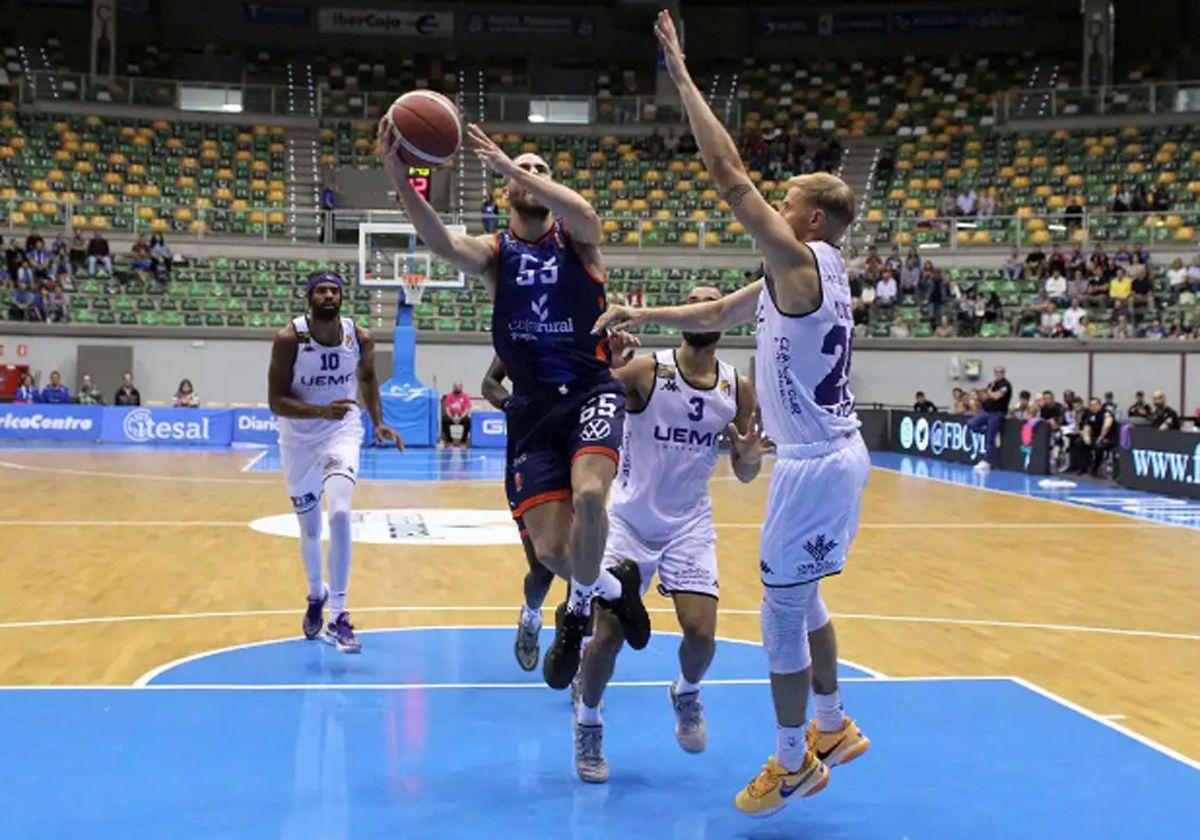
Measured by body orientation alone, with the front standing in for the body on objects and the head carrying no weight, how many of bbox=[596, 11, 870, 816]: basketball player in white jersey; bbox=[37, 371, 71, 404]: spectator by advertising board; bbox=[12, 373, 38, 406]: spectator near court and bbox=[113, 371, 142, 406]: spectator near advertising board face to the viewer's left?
1

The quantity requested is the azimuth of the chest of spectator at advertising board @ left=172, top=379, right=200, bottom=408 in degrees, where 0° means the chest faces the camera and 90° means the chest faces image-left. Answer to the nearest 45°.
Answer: approximately 0°

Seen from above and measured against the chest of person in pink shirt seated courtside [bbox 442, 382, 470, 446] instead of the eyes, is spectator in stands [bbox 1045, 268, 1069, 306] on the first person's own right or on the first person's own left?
on the first person's own left

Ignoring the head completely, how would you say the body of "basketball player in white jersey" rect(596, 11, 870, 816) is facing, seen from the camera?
to the viewer's left

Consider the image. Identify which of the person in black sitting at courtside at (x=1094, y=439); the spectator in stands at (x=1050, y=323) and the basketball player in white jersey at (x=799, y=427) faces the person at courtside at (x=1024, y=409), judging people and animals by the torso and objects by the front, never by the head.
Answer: the spectator in stands at (x=1050, y=323)

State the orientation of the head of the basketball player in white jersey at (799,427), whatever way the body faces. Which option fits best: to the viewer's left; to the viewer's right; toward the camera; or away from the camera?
to the viewer's left

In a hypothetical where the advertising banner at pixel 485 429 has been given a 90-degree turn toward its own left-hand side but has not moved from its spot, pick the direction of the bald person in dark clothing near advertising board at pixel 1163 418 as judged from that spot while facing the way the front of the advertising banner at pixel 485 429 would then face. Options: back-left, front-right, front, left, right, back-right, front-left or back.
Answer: front-right

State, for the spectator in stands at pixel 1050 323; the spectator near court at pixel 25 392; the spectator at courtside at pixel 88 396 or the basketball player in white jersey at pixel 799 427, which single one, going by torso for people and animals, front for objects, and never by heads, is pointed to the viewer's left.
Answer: the basketball player in white jersey

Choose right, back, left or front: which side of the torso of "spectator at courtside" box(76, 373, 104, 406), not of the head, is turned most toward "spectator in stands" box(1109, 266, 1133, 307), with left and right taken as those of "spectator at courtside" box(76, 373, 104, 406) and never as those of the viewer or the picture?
left

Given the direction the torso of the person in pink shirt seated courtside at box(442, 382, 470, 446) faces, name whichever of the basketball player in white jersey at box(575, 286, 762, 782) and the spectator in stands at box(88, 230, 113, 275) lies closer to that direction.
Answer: the basketball player in white jersey

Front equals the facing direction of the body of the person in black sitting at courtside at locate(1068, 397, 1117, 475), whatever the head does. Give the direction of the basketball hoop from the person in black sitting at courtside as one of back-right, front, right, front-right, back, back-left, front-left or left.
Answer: front-right
